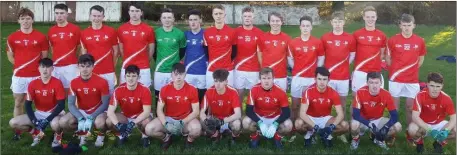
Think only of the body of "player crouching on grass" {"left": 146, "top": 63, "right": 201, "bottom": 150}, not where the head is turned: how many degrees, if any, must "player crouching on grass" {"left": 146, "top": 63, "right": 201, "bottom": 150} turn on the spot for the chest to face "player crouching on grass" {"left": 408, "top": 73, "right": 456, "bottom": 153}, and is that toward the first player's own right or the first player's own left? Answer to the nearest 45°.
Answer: approximately 90° to the first player's own left

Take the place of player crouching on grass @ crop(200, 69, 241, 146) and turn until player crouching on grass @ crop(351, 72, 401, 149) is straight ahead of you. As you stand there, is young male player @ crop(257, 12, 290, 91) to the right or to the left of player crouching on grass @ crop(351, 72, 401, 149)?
left

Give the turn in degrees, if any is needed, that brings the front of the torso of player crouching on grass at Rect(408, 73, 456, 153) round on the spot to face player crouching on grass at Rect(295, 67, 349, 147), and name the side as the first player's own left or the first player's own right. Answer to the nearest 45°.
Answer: approximately 90° to the first player's own right

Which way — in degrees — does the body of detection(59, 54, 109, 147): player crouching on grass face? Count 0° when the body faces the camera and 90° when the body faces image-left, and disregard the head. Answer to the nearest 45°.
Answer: approximately 0°

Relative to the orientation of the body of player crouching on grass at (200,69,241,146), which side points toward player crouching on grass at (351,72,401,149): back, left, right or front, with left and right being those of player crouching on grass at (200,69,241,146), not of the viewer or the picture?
left

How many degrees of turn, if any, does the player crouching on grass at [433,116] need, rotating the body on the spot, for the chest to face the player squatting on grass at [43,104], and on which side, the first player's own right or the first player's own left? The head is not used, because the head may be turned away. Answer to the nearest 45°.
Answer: approximately 90° to the first player's own right
